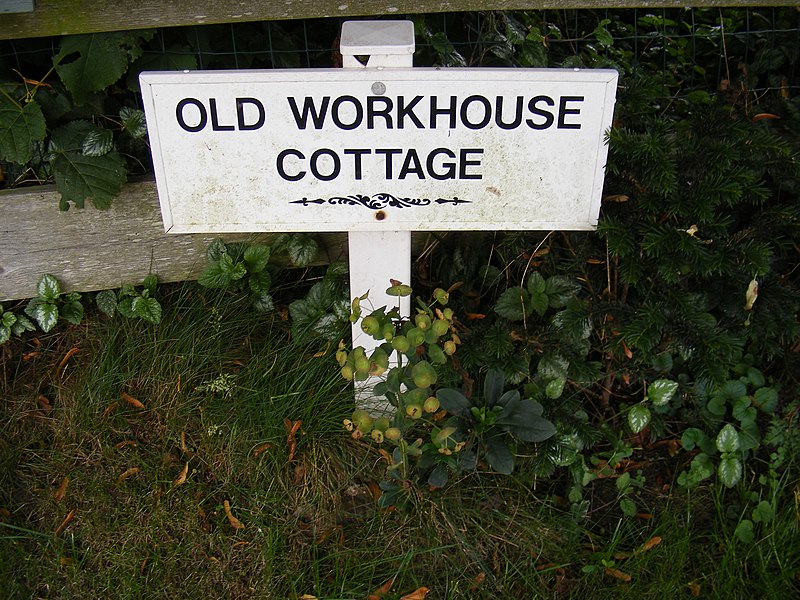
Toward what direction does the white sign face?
toward the camera

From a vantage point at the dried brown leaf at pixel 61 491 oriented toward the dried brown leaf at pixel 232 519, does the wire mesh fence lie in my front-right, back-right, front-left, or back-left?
front-left

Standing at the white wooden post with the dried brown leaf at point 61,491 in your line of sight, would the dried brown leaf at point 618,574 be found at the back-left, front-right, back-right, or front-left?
back-left

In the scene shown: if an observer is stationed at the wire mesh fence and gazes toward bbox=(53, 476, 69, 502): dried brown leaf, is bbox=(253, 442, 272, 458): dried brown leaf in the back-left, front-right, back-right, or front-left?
front-left
